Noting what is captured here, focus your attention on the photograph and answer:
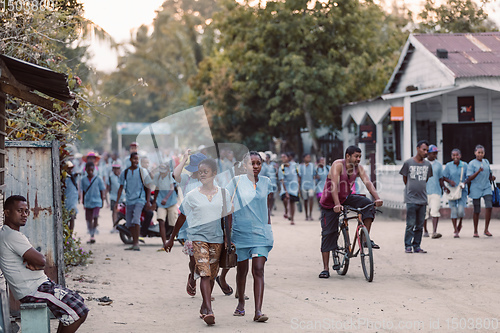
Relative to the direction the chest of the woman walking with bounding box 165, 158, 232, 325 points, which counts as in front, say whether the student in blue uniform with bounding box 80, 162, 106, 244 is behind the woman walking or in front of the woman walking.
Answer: behind

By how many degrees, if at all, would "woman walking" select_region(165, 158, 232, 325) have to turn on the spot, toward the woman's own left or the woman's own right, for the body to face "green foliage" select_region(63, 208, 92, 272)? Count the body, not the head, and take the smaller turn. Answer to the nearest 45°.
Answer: approximately 135° to the woman's own right

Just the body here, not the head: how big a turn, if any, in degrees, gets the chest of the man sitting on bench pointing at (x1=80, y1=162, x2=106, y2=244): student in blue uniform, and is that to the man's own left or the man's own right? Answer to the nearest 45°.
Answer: approximately 135° to the man's own left

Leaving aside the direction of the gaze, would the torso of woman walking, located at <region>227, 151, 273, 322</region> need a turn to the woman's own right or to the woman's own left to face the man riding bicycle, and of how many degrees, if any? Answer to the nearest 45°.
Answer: approximately 135° to the woman's own left

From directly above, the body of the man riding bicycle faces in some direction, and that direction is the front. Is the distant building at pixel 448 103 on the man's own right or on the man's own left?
on the man's own left

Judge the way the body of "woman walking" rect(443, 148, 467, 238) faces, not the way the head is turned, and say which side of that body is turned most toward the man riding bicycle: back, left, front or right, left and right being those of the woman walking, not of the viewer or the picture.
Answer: front

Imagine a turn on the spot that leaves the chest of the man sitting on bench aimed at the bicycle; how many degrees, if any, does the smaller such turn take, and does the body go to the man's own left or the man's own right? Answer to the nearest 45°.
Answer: approximately 90° to the man's own left

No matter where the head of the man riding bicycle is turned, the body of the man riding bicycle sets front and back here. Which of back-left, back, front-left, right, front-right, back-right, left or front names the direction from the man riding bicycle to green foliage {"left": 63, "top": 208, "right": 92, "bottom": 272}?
back-right

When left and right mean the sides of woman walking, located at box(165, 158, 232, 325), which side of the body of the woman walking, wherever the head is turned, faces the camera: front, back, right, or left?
front

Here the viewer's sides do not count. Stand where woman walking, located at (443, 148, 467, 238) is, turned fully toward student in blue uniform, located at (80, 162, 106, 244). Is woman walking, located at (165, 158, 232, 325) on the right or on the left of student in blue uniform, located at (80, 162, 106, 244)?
left

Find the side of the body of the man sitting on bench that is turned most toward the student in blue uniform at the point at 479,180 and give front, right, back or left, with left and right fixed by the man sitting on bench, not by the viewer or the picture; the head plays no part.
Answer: left

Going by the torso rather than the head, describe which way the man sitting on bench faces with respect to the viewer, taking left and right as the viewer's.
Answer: facing the viewer and to the right of the viewer

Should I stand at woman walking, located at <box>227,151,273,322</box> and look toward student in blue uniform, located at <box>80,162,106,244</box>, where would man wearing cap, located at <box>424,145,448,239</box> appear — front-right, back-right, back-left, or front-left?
front-right

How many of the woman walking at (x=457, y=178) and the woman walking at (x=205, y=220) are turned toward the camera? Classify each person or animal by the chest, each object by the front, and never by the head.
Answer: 2

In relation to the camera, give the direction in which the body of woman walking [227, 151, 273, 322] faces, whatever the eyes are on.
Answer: toward the camera

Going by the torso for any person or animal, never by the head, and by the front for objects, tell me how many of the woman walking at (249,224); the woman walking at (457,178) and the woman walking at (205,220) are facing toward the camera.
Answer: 3

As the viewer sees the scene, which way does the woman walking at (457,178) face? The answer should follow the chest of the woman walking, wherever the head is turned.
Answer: toward the camera

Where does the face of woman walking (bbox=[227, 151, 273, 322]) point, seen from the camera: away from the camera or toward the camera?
toward the camera

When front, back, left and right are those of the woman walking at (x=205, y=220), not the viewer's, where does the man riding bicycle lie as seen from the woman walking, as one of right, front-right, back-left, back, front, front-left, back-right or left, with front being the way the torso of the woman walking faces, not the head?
back-left

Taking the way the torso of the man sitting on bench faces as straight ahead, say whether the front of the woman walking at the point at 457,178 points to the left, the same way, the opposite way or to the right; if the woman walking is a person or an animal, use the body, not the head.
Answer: to the right
